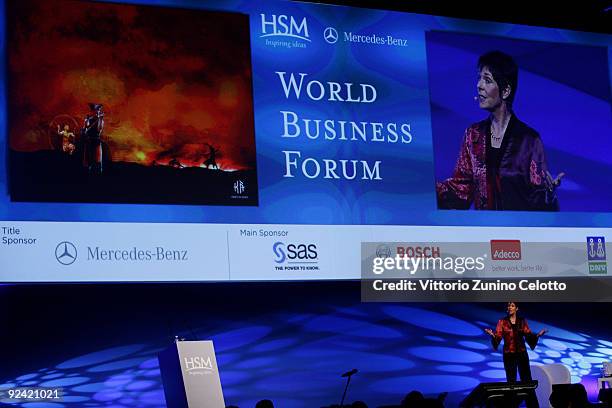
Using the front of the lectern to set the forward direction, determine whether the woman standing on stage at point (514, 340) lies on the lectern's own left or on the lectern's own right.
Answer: on the lectern's own left

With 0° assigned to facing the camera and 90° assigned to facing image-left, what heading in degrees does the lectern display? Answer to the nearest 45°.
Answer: approximately 315°

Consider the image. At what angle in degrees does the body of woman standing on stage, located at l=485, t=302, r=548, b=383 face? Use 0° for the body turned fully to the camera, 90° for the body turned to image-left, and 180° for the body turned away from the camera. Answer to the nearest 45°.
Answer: approximately 0°

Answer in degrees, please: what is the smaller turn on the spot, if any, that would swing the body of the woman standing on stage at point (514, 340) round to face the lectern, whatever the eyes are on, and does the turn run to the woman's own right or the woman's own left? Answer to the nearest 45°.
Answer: approximately 45° to the woman's own right
